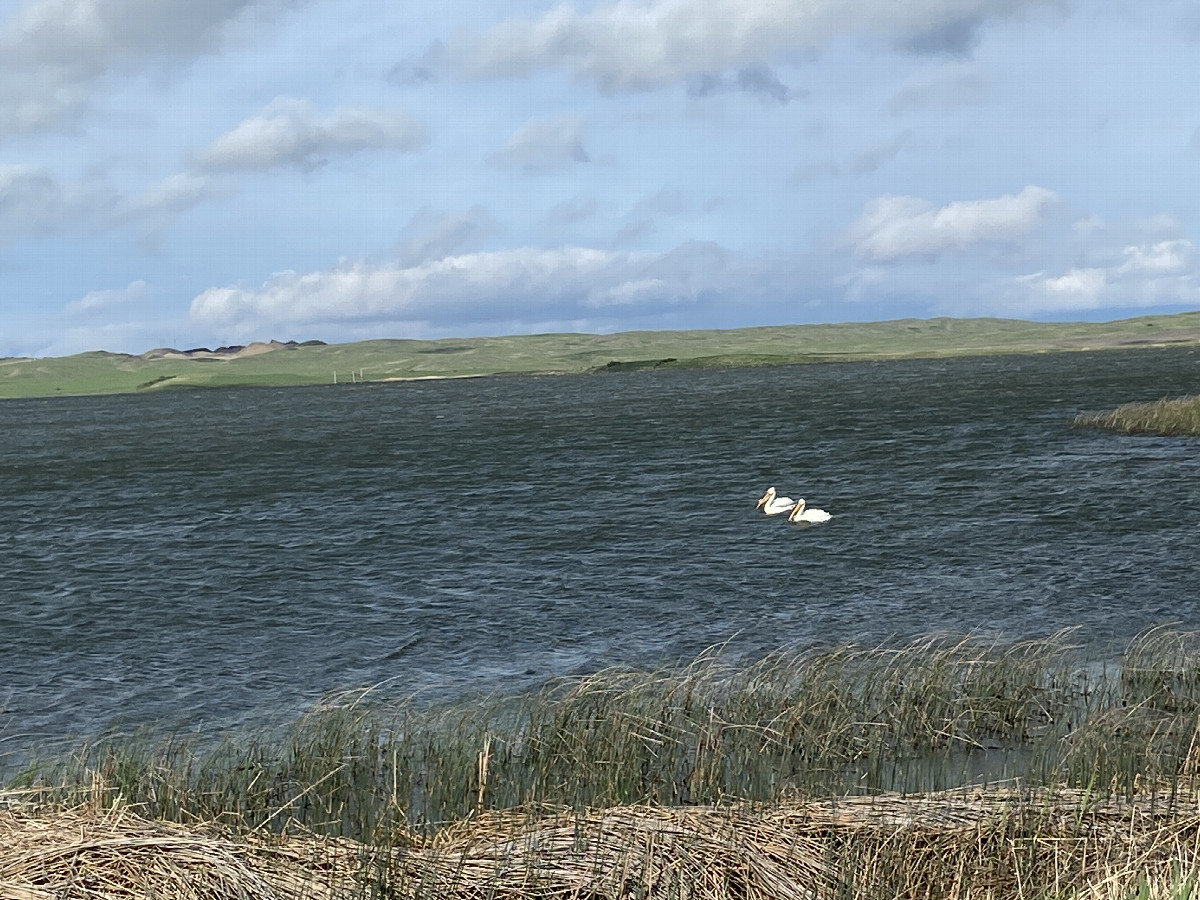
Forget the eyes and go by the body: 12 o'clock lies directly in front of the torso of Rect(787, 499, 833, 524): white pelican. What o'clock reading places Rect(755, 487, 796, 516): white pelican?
Rect(755, 487, 796, 516): white pelican is roughly at 2 o'clock from Rect(787, 499, 833, 524): white pelican.

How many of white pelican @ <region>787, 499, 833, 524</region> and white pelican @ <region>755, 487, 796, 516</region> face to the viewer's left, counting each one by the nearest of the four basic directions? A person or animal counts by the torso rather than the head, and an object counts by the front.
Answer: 2

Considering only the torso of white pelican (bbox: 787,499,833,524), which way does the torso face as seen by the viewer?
to the viewer's left

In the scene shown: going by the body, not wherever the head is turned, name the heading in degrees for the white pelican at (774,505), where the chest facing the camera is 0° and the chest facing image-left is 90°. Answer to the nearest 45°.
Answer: approximately 90°
